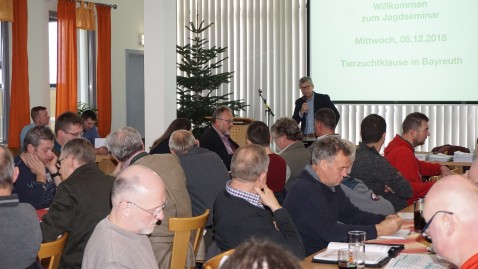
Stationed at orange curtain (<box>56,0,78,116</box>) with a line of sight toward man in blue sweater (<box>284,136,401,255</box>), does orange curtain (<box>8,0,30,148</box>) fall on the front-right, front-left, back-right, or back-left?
front-right

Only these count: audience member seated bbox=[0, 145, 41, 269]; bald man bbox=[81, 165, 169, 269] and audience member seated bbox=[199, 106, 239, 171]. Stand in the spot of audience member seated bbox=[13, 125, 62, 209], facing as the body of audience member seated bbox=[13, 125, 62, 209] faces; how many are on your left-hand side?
1

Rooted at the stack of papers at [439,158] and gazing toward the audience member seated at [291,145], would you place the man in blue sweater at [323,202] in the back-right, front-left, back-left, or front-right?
front-left

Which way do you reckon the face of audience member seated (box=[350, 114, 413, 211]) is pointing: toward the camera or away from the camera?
away from the camera

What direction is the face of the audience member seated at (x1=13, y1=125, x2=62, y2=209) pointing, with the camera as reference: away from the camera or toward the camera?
toward the camera

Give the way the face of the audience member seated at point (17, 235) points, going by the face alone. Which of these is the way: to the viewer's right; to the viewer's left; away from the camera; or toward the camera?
away from the camera

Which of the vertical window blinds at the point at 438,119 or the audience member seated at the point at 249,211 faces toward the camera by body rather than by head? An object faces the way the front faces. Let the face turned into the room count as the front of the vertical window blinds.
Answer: the vertical window blinds

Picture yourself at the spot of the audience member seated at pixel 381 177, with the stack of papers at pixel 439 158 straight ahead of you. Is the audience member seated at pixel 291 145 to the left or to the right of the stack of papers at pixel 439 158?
left

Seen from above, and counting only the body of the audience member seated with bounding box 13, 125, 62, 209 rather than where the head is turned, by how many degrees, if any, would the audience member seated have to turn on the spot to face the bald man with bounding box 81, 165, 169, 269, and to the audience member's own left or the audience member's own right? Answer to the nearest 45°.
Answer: approximately 45° to the audience member's own right

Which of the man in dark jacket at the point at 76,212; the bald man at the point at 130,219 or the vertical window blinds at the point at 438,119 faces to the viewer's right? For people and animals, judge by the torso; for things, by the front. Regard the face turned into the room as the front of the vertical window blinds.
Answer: the bald man

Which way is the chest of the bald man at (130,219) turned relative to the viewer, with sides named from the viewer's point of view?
facing to the right of the viewer

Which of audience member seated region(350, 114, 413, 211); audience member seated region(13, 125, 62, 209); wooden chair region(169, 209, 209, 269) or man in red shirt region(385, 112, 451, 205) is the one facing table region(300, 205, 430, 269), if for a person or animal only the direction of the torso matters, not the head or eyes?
audience member seated region(13, 125, 62, 209)
